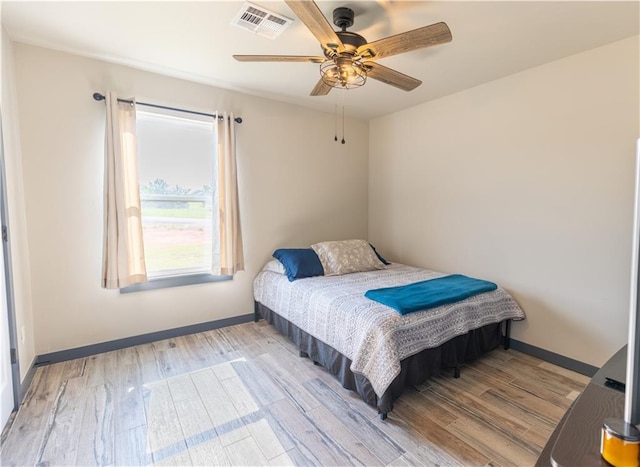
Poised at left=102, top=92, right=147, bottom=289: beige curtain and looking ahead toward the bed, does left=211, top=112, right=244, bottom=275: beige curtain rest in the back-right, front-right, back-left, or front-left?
front-left

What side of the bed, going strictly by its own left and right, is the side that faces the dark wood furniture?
front

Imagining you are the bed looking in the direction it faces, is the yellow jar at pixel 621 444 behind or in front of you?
in front

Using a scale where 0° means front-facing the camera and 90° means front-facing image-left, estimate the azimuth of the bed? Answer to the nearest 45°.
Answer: approximately 315°

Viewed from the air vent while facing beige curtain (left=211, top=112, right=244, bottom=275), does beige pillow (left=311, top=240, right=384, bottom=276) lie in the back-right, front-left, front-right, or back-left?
front-right

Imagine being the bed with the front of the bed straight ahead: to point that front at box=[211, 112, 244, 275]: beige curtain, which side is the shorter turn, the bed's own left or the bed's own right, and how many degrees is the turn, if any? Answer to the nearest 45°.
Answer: approximately 135° to the bed's own right

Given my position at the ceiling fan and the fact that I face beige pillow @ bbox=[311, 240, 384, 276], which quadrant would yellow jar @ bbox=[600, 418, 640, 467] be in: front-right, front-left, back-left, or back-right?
back-right

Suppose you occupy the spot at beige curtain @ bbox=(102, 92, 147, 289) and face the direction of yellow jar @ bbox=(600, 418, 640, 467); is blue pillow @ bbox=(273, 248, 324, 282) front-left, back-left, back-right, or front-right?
front-left

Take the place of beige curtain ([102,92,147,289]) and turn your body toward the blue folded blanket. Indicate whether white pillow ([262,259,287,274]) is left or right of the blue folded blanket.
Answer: left
